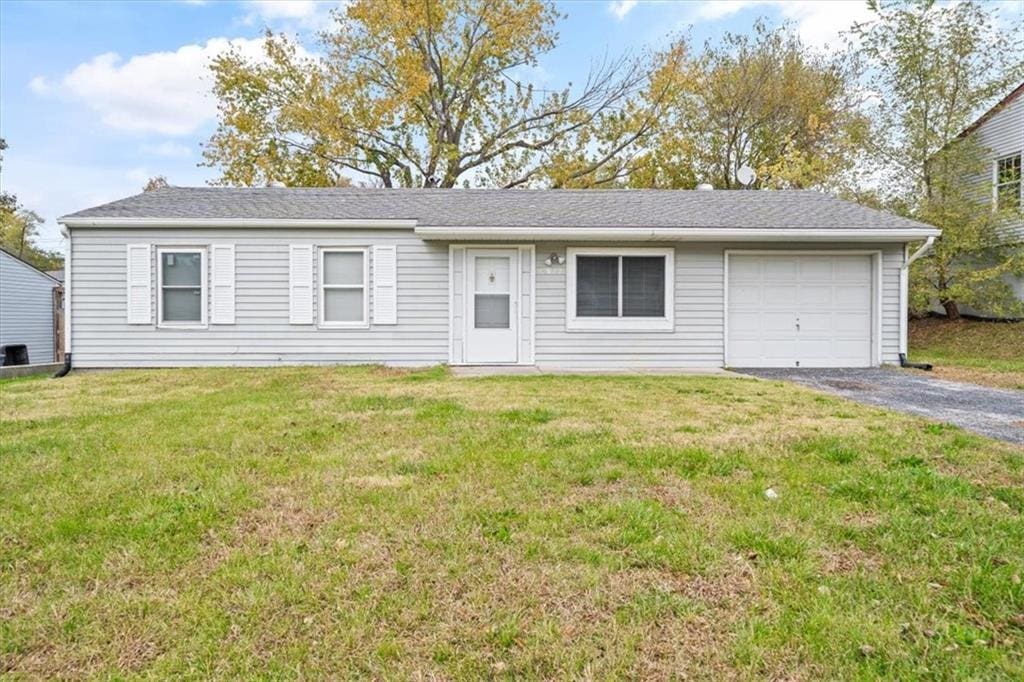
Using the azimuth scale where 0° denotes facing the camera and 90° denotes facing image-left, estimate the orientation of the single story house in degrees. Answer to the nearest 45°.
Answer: approximately 0°

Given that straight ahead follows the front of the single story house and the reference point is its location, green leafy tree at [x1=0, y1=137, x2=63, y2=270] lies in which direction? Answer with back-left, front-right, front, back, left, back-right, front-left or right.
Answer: back-right

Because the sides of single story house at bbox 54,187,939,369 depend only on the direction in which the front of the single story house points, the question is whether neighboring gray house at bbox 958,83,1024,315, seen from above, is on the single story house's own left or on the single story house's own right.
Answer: on the single story house's own left

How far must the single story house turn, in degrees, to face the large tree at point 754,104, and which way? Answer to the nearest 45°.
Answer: approximately 135° to its left

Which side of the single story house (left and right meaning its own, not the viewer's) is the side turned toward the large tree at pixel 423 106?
back

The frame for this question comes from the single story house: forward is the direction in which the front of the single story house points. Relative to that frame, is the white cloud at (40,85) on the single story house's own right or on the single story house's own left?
on the single story house's own right

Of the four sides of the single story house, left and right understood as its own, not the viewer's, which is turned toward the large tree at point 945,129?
left

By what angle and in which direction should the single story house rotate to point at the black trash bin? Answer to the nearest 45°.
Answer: approximately 135° to its right

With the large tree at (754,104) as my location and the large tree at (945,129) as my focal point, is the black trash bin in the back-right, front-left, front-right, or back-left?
back-right
